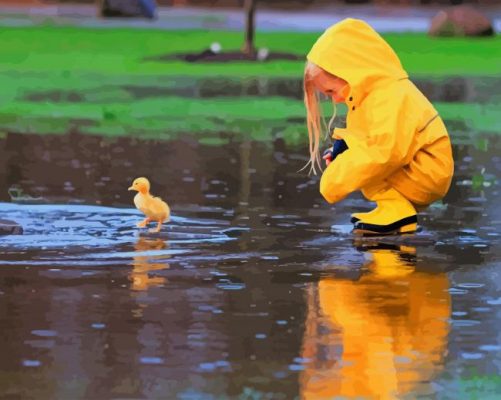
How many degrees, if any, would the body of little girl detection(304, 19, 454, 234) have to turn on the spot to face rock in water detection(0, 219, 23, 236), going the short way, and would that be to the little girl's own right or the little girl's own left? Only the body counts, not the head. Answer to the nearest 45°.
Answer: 0° — they already face it

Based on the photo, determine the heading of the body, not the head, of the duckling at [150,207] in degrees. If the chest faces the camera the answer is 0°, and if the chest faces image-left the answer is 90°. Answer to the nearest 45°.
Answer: approximately 90°

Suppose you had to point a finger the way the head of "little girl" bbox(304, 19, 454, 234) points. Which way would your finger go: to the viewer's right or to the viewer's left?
to the viewer's left

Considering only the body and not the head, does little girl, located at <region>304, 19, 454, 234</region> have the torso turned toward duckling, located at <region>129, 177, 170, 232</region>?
yes

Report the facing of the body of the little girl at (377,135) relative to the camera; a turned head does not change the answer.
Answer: to the viewer's left

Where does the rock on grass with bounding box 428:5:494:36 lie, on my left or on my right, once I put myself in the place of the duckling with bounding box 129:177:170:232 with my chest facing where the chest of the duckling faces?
on my right

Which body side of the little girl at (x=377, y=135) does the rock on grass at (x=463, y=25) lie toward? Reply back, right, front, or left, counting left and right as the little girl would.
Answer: right

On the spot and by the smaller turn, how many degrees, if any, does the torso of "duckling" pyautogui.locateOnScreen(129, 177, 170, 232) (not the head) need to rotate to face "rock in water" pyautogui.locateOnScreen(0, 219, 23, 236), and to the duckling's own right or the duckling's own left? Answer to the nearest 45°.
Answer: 0° — it already faces it

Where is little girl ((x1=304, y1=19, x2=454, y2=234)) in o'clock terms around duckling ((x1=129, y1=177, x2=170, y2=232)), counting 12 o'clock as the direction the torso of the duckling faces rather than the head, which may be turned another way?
The little girl is roughly at 6 o'clock from the duckling.
